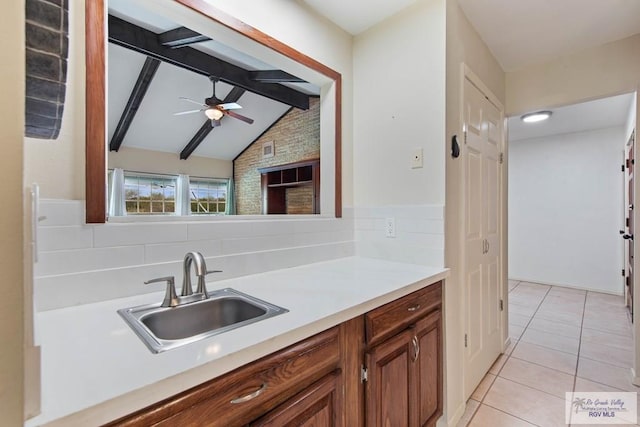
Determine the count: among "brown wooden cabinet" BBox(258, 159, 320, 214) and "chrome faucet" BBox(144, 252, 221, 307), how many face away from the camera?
0

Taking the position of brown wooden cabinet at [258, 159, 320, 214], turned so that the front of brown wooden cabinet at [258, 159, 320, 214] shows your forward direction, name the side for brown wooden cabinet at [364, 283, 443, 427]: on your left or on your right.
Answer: on your left

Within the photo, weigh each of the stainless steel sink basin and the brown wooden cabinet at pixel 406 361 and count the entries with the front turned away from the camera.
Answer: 0

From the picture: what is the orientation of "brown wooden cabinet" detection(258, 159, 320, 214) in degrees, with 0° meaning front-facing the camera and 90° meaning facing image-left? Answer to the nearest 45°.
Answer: approximately 45°

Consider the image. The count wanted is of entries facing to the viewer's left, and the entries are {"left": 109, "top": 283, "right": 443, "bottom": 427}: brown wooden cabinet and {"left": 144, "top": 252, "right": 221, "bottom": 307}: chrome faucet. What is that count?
0

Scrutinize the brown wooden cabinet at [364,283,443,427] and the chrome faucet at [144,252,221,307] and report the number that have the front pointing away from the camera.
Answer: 0

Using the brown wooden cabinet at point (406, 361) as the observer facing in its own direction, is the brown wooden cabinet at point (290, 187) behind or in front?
behind

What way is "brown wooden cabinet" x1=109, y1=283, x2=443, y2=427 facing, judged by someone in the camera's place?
facing the viewer and to the right of the viewer

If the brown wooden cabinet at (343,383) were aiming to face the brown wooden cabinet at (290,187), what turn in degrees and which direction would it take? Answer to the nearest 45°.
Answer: approximately 135° to its left

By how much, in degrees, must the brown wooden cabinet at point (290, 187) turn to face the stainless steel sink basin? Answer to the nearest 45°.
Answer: approximately 45° to its left

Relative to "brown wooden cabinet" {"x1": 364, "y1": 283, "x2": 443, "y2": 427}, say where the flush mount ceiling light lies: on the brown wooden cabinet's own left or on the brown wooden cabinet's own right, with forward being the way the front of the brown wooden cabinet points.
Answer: on the brown wooden cabinet's own left

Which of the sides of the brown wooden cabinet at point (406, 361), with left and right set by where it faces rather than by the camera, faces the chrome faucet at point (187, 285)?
right

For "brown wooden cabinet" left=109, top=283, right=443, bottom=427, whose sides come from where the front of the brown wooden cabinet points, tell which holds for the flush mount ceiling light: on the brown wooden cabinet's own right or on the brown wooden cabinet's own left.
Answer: on the brown wooden cabinet's own left

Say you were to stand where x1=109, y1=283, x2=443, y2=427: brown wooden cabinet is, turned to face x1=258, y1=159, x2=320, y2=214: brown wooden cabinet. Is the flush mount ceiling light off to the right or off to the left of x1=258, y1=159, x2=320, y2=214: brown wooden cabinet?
right
